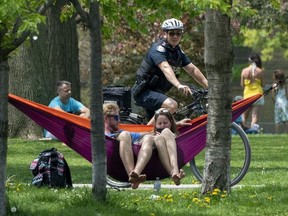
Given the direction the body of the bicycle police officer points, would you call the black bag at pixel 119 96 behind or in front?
behind

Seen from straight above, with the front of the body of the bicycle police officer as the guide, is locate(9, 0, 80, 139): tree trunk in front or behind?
behind

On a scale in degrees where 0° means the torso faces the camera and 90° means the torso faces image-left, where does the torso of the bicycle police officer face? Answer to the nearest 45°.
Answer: approximately 315°

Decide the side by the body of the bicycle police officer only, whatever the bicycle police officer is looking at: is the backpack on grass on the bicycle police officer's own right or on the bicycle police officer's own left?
on the bicycle police officer's own right

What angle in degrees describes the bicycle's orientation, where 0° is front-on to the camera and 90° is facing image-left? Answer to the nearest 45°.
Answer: approximately 270°

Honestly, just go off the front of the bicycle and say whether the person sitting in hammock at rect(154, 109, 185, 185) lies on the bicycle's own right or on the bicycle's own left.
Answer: on the bicycle's own right
